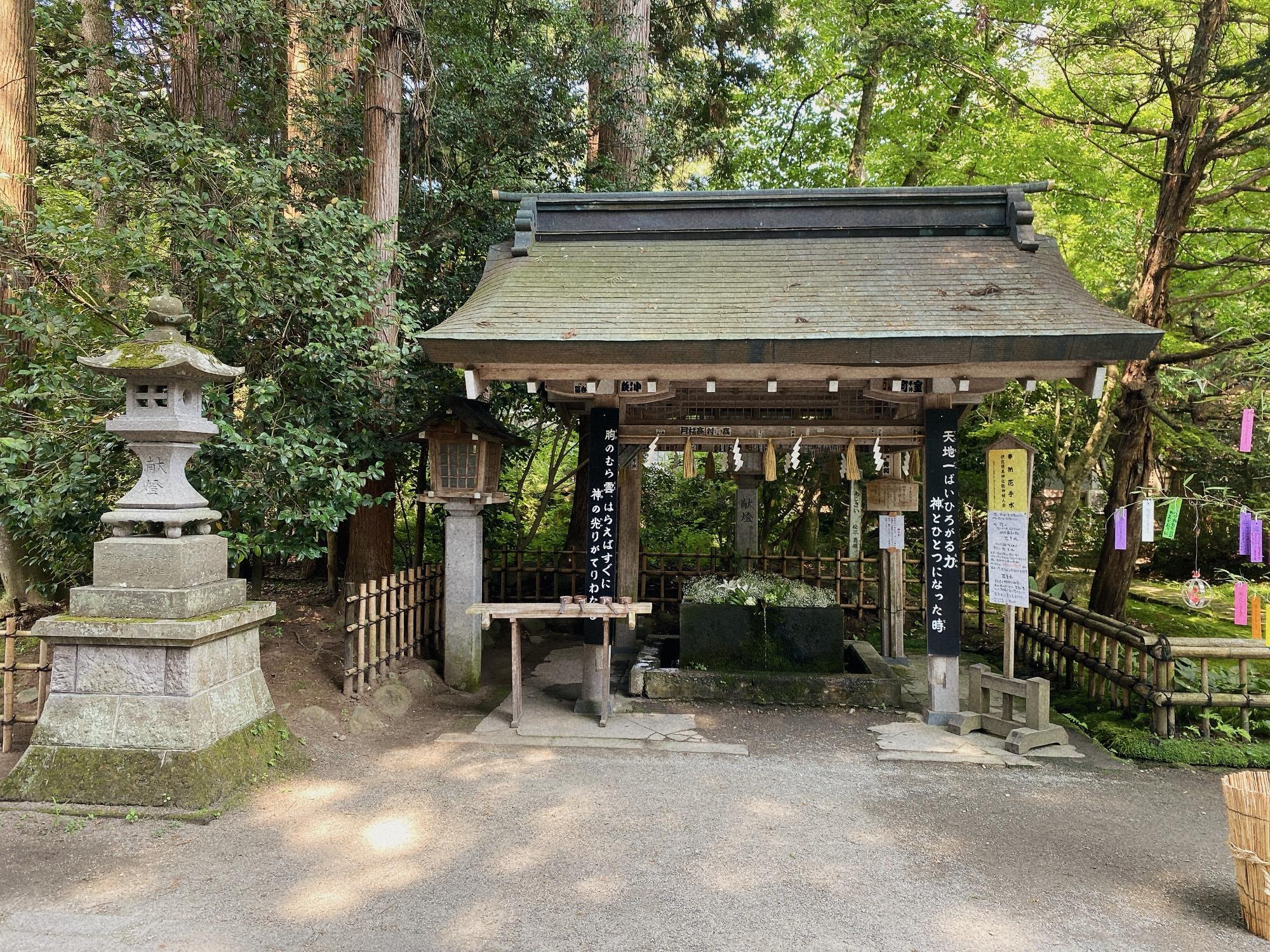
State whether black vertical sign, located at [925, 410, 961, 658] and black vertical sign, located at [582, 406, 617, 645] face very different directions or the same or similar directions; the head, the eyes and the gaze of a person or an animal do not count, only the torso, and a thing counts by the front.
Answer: same or similar directions

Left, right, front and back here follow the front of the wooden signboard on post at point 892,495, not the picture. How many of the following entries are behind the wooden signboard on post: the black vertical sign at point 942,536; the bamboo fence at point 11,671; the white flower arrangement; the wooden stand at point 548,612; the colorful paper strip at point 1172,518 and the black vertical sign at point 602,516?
0

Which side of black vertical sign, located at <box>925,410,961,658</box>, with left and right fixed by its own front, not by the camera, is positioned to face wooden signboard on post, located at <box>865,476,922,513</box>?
back

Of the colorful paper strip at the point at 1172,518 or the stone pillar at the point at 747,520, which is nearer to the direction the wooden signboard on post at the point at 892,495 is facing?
the colorful paper strip

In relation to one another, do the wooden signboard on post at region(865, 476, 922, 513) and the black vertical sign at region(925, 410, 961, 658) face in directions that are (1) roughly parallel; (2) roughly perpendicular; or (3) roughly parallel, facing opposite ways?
roughly parallel

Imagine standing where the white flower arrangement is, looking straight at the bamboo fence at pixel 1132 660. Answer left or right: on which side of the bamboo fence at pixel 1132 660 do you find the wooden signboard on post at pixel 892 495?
left

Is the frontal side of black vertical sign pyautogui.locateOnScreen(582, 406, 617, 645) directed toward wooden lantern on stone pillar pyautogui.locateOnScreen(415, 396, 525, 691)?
no

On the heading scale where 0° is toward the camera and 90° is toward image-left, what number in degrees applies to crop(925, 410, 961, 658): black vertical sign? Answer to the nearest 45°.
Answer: approximately 0°

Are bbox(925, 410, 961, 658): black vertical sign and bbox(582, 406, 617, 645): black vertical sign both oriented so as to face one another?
no

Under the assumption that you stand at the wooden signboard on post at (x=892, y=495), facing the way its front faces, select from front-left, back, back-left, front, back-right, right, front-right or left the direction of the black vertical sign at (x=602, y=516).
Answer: front-right

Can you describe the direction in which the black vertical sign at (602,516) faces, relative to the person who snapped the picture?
facing the viewer

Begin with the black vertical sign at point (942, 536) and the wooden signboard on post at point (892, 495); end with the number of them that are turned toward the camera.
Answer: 2

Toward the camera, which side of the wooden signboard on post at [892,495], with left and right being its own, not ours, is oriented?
front

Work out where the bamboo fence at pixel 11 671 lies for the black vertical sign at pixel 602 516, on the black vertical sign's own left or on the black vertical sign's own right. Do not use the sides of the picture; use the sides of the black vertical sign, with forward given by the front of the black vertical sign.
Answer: on the black vertical sign's own right

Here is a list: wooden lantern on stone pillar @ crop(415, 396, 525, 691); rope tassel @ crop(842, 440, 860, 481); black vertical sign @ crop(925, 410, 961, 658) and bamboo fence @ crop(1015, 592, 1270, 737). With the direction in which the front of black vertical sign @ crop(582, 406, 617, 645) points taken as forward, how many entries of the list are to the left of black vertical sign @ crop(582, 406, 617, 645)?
3

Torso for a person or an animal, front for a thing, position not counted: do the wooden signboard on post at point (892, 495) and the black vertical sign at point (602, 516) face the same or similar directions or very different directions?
same or similar directions

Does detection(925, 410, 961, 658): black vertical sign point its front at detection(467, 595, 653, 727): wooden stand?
no

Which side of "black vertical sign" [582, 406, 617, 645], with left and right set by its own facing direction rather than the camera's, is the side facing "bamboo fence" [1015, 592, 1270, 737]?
left

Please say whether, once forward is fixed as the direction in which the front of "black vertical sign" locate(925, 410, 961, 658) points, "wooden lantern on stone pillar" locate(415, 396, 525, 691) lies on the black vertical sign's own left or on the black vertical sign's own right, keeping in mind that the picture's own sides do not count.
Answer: on the black vertical sign's own right
